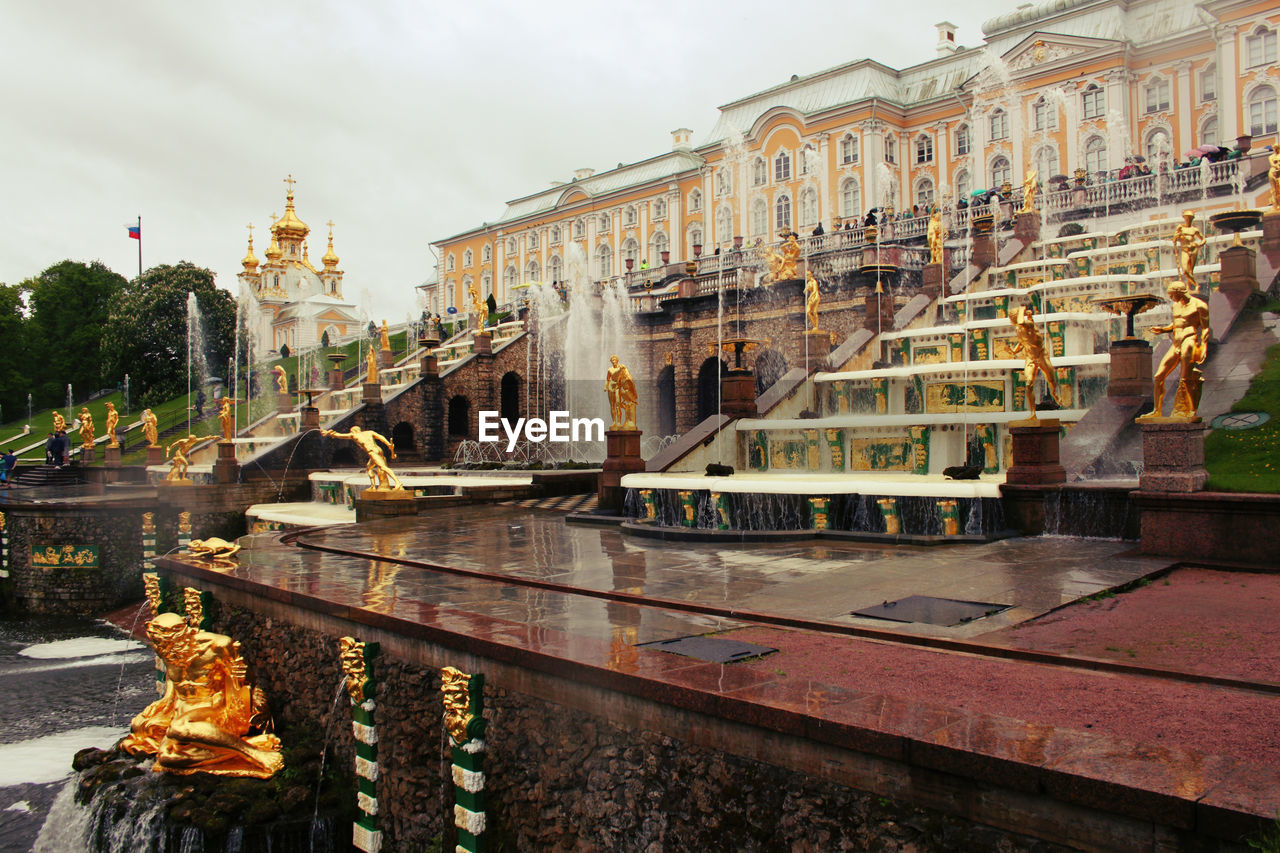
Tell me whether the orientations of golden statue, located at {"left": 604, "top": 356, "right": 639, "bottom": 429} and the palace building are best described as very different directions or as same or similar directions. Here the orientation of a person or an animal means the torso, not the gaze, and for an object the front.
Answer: same or similar directions

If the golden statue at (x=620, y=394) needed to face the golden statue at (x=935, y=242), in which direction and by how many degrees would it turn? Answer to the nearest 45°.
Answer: approximately 180°

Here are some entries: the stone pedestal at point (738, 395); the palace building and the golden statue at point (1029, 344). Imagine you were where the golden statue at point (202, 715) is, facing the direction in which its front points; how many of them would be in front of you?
0

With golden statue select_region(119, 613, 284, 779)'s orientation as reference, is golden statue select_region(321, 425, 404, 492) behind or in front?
behind

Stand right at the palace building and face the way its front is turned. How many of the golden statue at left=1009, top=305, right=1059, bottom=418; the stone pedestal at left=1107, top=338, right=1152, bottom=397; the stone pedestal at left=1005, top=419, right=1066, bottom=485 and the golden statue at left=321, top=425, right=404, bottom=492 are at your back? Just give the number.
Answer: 0

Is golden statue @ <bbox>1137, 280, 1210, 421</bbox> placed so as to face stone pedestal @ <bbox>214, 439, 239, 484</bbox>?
no

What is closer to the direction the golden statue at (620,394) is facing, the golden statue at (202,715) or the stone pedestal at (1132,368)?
the golden statue

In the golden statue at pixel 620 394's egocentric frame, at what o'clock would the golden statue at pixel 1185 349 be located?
the golden statue at pixel 1185 349 is roughly at 9 o'clock from the golden statue at pixel 620 394.

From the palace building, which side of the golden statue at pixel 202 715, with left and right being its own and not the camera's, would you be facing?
back

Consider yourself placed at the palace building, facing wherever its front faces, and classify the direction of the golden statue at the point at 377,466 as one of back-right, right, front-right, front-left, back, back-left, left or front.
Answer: front

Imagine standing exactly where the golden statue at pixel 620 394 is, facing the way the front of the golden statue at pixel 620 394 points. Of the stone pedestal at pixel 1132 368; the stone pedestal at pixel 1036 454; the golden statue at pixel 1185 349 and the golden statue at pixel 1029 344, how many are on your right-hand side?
0

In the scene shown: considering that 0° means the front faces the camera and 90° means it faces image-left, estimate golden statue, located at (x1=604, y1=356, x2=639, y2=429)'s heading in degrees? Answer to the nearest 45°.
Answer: approximately 45°

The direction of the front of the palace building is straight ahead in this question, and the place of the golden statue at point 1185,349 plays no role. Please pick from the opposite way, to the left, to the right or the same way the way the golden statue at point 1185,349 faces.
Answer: the same way

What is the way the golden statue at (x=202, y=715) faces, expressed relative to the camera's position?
facing the viewer and to the left of the viewer

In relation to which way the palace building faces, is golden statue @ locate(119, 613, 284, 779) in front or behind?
in front

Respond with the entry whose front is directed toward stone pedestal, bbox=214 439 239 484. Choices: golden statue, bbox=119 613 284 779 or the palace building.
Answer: the palace building

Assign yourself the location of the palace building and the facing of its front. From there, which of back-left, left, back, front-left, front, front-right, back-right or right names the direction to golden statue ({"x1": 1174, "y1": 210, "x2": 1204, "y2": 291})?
front-left

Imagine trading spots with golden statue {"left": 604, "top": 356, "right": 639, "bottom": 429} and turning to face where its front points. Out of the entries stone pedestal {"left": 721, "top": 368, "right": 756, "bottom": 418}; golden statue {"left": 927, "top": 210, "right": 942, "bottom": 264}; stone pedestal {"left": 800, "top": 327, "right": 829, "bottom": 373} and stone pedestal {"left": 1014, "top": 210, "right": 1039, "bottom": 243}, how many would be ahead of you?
0

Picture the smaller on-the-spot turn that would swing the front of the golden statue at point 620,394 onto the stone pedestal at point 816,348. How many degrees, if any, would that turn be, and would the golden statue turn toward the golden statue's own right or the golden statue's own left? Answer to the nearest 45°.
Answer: approximately 180°

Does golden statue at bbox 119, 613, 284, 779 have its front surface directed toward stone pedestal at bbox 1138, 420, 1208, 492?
no
